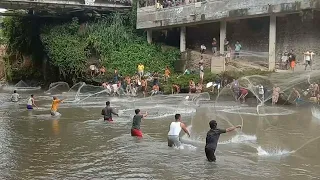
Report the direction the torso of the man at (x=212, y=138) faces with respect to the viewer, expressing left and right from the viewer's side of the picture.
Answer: facing away from the viewer and to the right of the viewer

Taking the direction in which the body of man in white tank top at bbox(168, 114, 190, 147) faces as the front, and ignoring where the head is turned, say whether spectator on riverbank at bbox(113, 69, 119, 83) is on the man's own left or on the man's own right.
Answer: on the man's own left

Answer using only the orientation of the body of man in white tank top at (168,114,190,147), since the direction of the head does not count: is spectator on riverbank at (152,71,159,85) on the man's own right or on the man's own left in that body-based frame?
on the man's own left

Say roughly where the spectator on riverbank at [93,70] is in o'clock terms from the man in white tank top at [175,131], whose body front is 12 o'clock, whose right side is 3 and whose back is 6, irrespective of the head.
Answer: The spectator on riverbank is roughly at 10 o'clock from the man in white tank top.

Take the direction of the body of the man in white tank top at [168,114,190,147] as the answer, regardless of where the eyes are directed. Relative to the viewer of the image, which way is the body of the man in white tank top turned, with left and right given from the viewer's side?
facing away from the viewer and to the right of the viewer

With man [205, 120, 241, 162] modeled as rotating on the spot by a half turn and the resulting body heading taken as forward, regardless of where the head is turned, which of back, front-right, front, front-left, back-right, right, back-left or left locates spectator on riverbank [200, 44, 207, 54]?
back-right

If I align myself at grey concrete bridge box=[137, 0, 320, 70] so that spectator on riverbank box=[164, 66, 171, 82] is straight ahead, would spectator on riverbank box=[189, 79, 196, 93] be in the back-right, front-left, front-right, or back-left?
front-left

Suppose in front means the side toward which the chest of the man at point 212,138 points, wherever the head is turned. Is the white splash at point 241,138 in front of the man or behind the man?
in front

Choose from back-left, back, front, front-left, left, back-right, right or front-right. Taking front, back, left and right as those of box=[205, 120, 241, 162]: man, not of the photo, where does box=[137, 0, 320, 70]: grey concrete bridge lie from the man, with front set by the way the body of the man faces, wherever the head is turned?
front-left
